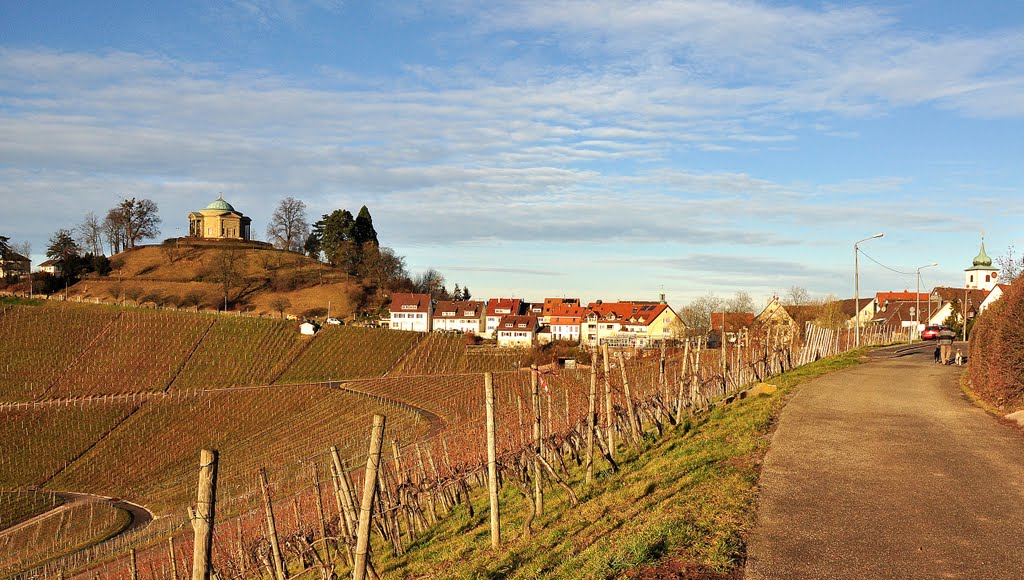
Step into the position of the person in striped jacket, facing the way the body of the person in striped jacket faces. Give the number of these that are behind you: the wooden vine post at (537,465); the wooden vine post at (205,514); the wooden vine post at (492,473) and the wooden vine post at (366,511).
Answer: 4

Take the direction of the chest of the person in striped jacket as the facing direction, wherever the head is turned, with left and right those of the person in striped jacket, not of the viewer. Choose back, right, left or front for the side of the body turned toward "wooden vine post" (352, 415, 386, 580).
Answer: back

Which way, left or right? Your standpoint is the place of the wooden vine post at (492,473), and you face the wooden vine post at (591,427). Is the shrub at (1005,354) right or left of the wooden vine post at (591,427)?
right

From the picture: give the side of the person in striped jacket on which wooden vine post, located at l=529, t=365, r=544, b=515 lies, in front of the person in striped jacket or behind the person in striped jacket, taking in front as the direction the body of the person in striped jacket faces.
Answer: behind

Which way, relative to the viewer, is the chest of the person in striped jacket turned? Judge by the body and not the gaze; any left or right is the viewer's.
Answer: facing away from the viewer
